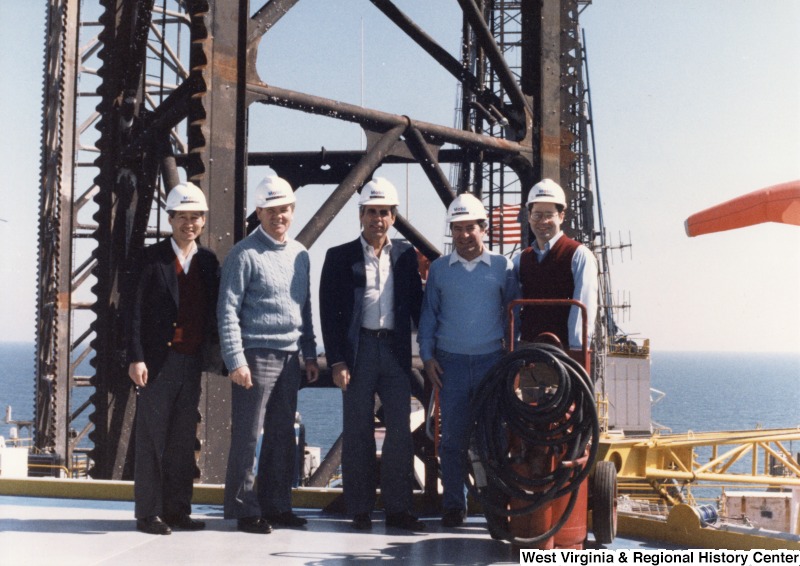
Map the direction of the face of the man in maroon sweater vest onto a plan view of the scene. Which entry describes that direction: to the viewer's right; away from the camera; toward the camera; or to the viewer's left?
toward the camera

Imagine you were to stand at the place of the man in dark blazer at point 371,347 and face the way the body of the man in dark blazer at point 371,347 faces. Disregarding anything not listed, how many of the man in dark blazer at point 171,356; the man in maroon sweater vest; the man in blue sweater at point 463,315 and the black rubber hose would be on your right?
1

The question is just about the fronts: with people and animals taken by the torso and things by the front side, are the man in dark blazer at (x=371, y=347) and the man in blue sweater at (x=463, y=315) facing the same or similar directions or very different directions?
same or similar directions

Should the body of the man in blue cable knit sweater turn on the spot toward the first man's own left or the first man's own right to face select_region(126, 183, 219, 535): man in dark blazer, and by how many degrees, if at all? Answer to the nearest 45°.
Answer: approximately 135° to the first man's own right

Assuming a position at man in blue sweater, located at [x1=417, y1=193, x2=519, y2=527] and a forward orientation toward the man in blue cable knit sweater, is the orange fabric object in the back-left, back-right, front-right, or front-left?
back-right

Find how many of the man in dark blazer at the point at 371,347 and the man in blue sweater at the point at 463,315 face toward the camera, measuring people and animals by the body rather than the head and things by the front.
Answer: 2

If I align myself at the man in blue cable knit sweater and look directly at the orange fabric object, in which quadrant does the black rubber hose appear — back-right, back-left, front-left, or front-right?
front-right

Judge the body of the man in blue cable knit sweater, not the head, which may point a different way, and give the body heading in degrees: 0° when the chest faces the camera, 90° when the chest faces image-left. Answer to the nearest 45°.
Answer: approximately 315°

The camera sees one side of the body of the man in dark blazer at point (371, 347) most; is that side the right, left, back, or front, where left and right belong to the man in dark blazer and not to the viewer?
front

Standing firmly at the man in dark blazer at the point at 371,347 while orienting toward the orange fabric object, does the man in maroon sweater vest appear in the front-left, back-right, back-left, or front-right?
front-right

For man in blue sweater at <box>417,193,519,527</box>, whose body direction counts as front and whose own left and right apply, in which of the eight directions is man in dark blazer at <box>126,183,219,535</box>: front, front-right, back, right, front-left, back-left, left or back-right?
right

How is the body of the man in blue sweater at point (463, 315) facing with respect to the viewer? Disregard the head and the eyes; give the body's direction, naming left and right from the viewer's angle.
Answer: facing the viewer

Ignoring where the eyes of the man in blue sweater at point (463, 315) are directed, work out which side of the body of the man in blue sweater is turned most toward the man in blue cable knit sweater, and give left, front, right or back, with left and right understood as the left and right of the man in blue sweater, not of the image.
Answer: right

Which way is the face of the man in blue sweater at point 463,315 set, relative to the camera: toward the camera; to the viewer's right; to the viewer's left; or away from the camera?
toward the camera

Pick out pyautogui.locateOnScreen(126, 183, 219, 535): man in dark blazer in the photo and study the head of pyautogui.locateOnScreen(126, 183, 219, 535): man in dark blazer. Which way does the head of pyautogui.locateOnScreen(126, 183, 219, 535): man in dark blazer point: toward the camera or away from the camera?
toward the camera

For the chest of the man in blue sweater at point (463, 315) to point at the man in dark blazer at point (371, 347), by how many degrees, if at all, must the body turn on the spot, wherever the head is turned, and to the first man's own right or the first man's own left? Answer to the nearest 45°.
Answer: approximately 90° to the first man's own right
